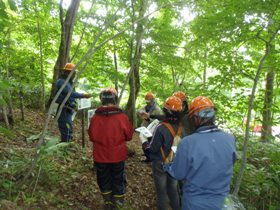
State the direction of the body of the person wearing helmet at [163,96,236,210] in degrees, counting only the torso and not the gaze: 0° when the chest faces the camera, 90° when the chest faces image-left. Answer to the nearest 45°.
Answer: approximately 135°

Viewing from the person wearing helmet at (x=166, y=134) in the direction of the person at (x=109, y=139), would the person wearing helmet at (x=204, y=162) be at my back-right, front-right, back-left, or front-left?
back-left

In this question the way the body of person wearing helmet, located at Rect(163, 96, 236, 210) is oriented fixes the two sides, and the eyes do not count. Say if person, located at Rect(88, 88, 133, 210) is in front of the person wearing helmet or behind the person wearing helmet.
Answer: in front

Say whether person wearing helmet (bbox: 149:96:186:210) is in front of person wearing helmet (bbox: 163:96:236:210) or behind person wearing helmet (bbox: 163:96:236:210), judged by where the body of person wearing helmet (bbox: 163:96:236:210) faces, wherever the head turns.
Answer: in front
